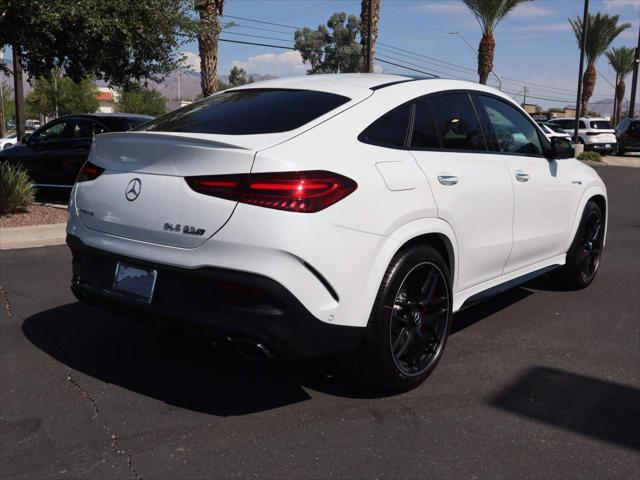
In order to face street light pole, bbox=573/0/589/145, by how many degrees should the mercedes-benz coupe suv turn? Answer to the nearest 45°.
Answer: approximately 45° to its left

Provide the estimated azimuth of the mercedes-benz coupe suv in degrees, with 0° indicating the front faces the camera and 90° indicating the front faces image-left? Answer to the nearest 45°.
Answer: approximately 225°

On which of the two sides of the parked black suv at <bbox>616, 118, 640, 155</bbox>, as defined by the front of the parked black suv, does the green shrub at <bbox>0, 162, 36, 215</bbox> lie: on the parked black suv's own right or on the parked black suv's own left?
on the parked black suv's own left

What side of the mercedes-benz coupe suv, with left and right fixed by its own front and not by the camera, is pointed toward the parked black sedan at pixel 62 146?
left

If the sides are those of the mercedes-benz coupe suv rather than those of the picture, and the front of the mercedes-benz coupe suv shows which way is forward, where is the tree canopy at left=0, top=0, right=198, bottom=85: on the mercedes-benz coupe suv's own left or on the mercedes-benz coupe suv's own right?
on the mercedes-benz coupe suv's own left

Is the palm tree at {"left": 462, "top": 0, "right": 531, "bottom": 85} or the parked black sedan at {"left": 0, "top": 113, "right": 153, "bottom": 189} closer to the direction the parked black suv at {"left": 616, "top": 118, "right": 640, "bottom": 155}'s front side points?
the palm tree
